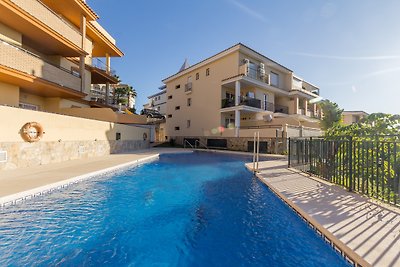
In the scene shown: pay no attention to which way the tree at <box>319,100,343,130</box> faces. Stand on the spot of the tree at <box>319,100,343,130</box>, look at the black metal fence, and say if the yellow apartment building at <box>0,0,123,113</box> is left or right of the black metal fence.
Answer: right

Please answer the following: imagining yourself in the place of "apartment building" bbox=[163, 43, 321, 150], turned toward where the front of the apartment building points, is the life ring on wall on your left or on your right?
on your right

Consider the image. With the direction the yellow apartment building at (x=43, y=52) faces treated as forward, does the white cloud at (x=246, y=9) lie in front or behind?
in front

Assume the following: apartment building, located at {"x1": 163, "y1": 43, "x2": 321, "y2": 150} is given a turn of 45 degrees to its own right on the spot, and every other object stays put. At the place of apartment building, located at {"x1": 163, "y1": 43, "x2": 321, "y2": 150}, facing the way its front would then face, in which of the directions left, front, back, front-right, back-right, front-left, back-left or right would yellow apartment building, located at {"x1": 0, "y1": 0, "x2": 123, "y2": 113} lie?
front-right

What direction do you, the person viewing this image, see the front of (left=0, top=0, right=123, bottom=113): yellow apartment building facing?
facing the viewer and to the right of the viewer

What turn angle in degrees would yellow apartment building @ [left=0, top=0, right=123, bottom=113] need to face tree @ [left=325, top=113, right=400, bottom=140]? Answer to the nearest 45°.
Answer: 0° — it already faces it

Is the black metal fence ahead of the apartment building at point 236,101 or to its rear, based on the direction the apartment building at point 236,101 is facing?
ahead
